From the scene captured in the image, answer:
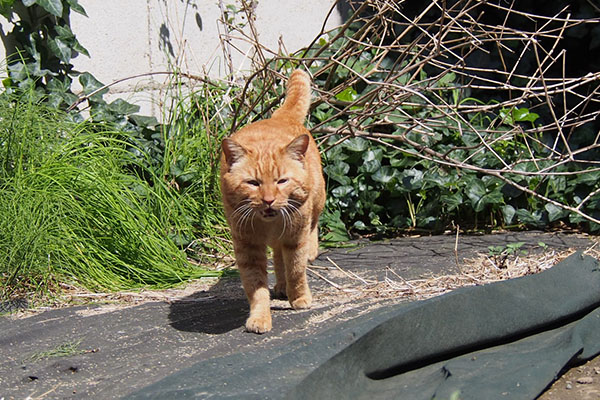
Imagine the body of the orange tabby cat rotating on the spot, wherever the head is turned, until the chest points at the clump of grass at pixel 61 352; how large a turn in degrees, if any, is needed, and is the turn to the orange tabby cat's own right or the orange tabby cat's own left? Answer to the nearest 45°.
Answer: approximately 90° to the orange tabby cat's own right

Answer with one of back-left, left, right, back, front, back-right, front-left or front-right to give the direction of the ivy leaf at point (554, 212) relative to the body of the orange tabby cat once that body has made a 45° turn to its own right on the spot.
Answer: back

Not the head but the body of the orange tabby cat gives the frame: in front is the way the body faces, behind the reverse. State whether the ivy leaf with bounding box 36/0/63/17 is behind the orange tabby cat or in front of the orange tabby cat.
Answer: behind

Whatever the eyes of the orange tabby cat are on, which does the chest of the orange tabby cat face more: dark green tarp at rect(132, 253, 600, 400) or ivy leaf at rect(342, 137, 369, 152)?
the dark green tarp

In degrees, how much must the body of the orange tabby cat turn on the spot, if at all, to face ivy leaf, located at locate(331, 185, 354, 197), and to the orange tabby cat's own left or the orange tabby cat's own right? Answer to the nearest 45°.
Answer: approximately 180°

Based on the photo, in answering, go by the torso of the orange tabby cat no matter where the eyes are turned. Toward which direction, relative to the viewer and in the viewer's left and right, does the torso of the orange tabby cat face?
facing the viewer

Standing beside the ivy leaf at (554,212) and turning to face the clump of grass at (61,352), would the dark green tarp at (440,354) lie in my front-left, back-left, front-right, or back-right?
front-left

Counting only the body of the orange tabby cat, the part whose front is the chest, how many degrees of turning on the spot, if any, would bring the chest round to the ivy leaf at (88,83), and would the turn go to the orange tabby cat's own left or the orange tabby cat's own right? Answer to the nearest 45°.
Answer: approximately 135° to the orange tabby cat's own right

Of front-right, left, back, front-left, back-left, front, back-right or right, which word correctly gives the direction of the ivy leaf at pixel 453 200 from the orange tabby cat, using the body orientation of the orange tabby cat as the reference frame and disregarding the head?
back-left

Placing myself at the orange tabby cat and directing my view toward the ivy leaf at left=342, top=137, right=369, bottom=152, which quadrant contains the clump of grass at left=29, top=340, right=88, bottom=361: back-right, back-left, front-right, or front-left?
back-left

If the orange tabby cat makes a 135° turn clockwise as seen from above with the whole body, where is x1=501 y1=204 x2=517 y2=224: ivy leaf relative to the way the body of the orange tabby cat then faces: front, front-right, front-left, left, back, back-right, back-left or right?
right

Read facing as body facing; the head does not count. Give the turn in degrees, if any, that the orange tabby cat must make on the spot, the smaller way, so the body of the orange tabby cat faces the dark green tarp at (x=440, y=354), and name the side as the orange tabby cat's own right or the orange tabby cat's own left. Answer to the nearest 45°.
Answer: approximately 45° to the orange tabby cat's own left

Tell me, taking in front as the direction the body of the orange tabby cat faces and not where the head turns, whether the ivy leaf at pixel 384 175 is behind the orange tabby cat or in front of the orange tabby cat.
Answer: behind
